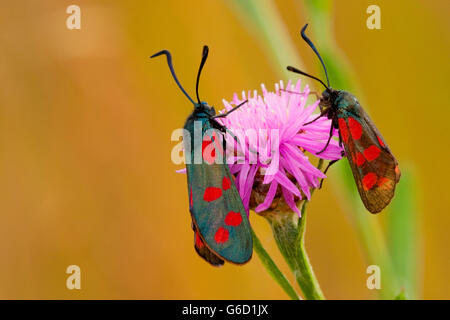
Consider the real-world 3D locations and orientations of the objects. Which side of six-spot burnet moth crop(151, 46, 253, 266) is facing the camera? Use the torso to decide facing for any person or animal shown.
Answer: back

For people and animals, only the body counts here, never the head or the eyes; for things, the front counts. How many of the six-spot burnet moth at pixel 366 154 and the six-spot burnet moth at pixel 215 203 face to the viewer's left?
1

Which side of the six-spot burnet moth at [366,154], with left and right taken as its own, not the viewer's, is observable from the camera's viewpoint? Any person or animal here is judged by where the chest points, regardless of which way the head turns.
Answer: left

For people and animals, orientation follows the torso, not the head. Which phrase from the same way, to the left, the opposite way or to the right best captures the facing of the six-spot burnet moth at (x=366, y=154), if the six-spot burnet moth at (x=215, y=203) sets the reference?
to the left

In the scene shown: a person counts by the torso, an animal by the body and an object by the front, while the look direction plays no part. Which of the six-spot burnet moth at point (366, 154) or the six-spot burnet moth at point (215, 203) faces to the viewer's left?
the six-spot burnet moth at point (366, 154)
